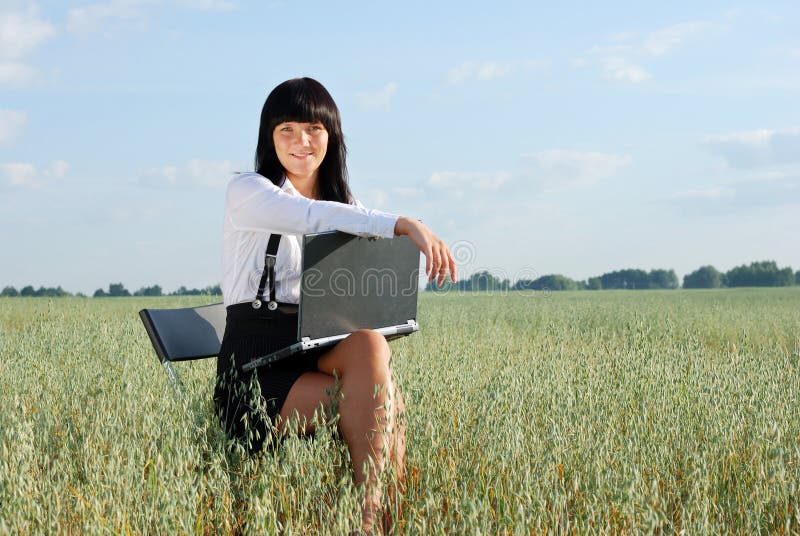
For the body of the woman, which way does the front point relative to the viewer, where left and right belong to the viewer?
facing the viewer and to the right of the viewer

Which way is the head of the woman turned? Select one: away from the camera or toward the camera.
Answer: toward the camera
